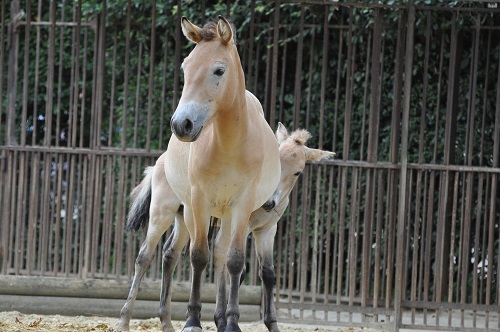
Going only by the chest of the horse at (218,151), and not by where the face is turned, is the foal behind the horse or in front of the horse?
behind

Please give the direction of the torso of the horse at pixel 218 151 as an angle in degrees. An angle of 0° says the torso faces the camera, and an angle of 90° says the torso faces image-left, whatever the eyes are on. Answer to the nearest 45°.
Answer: approximately 0°

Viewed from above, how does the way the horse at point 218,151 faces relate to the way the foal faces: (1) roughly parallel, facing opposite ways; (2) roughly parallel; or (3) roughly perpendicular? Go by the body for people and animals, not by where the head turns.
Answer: roughly perpendicular

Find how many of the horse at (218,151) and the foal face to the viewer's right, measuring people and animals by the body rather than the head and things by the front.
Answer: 1

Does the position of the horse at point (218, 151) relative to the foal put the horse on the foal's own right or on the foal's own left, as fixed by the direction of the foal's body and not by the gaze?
on the foal's own right

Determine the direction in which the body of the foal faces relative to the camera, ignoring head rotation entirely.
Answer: to the viewer's right
